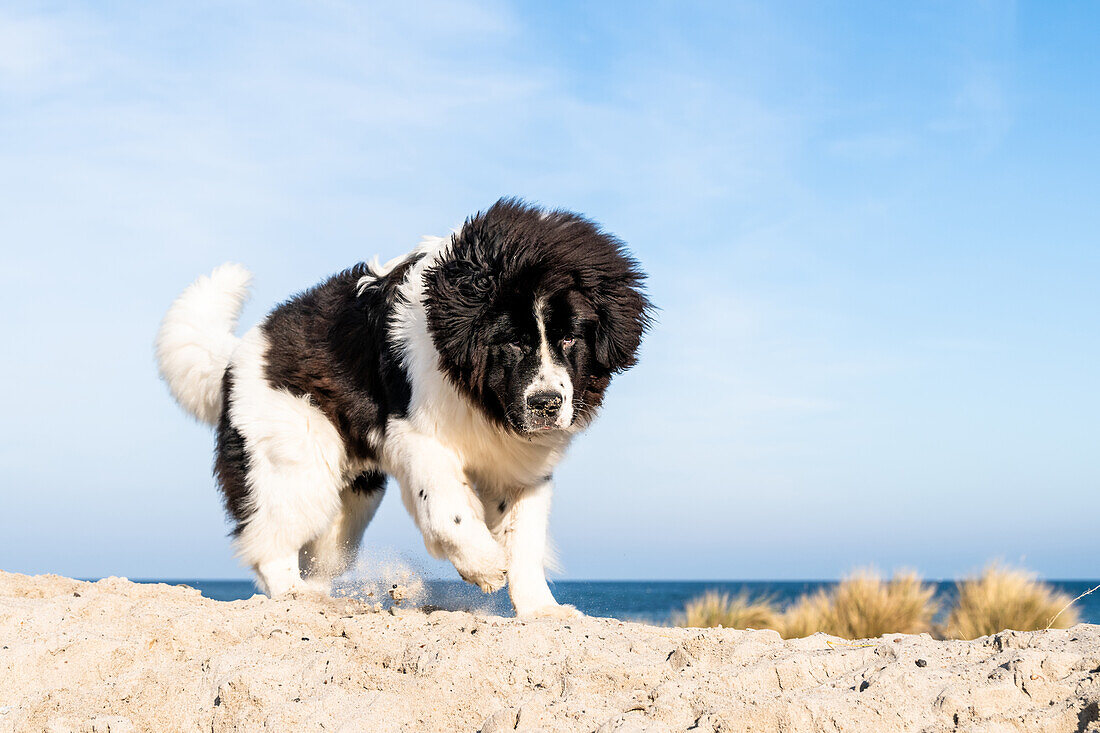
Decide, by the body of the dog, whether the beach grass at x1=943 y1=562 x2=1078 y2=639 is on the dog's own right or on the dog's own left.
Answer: on the dog's own left

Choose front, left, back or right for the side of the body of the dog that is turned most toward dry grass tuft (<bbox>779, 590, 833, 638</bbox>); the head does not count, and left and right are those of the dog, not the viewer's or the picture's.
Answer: left

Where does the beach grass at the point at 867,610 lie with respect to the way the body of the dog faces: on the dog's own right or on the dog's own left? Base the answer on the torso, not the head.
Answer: on the dog's own left

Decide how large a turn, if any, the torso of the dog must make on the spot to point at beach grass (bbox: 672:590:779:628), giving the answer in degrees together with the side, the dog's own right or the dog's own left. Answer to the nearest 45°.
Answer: approximately 90° to the dog's own left

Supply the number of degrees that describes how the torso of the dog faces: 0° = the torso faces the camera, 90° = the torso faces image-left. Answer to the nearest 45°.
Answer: approximately 315°
